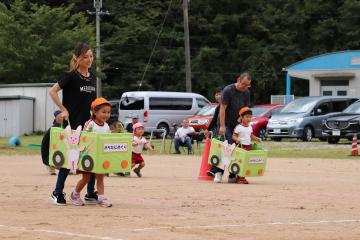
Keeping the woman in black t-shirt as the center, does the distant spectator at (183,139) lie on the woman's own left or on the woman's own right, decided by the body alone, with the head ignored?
on the woman's own left

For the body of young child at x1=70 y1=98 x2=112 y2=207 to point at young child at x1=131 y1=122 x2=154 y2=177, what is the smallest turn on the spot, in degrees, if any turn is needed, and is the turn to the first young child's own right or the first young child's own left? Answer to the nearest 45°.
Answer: approximately 135° to the first young child's own left

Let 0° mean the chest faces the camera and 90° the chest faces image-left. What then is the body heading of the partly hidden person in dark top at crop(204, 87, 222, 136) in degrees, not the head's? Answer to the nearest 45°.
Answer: approximately 0°

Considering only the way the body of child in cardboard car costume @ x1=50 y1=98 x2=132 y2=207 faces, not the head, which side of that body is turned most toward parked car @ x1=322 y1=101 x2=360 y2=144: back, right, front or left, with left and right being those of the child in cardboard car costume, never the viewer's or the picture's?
left

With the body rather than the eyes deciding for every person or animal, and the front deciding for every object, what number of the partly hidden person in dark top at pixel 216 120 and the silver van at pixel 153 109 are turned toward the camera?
1

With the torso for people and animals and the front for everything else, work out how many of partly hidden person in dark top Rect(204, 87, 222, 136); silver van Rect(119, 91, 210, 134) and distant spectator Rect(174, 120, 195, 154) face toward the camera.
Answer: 2
